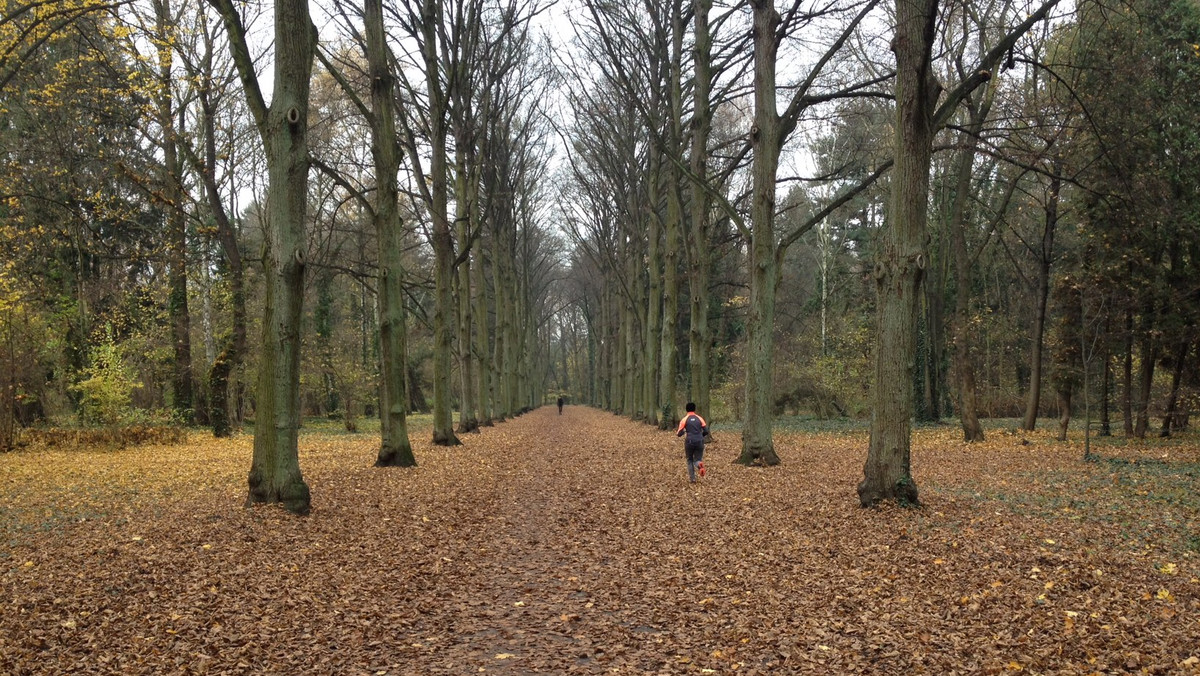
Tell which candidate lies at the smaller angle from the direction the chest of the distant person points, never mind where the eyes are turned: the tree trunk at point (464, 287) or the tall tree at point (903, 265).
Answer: the tree trunk

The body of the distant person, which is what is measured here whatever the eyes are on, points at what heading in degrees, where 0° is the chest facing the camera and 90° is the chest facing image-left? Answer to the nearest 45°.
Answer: approximately 180°

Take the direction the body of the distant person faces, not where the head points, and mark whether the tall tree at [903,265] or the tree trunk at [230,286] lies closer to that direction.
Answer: the tree trunk
